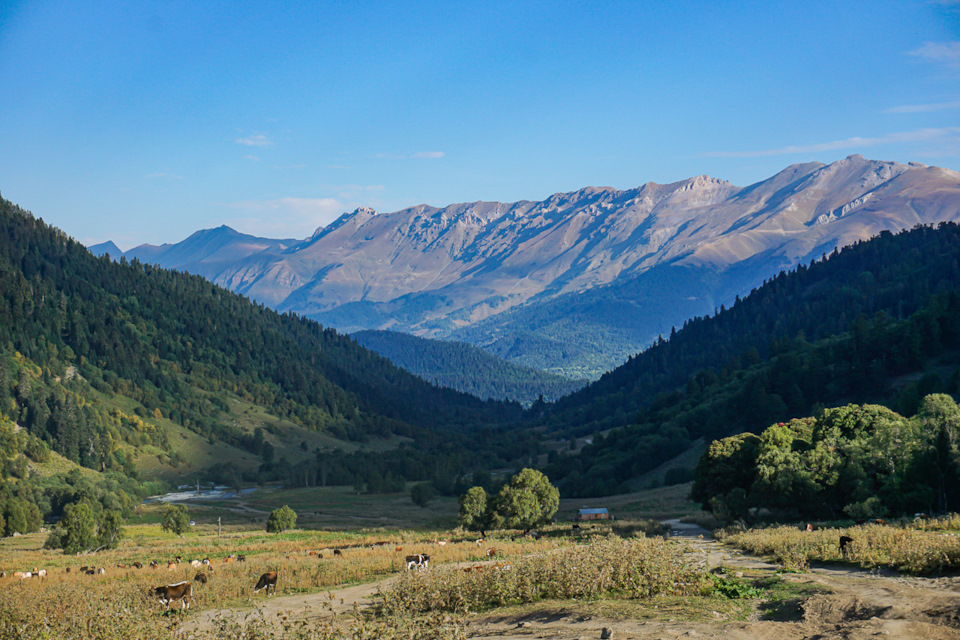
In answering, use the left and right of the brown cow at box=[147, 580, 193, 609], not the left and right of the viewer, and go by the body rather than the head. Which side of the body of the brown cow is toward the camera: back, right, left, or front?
left

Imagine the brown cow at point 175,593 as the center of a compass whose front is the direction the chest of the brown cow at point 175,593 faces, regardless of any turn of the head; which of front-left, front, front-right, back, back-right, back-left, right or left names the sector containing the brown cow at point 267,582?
back-right

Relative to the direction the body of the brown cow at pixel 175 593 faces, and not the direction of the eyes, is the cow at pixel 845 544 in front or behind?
behind
